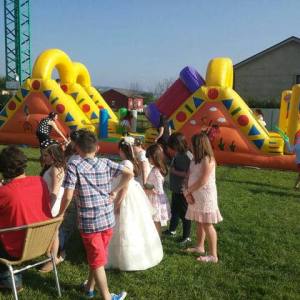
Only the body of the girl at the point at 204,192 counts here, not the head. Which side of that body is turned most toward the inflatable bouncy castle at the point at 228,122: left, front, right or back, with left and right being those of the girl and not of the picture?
right

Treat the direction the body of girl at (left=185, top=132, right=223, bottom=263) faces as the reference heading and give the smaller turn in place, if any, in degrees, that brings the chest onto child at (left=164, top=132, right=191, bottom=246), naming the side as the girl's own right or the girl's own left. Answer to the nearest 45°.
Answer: approximately 45° to the girl's own right

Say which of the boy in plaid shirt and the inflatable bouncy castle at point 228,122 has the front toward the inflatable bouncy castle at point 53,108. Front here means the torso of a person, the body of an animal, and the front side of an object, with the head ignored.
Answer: the boy in plaid shirt

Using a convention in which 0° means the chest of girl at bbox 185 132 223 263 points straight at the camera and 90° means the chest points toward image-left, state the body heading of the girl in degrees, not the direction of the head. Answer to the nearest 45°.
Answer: approximately 90°

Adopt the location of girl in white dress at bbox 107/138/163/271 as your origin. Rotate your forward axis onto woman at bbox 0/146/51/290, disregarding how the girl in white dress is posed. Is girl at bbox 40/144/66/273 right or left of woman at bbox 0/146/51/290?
right

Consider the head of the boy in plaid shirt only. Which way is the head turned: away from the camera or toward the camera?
away from the camera
